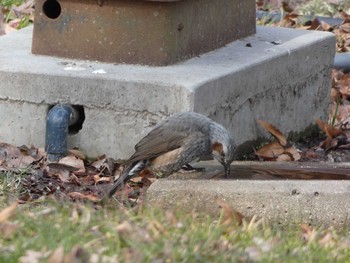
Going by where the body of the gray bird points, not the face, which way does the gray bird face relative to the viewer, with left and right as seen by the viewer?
facing to the right of the viewer

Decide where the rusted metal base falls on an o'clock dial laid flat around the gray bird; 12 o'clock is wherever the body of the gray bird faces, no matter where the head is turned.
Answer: The rusted metal base is roughly at 8 o'clock from the gray bird.

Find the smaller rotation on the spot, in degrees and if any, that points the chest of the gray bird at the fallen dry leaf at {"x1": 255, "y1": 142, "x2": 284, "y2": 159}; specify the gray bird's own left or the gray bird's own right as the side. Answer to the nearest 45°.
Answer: approximately 45° to the gray bird's own left

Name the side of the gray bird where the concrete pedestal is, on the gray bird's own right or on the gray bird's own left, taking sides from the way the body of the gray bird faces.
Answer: on the gray bird's own left

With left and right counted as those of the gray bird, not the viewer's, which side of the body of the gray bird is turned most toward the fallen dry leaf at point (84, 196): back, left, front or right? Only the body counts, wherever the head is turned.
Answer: back

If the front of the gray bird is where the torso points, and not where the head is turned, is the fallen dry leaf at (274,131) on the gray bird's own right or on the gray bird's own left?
on the gray bird's own left

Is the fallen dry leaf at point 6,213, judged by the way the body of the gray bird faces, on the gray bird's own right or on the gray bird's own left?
on the gray bird's own right
